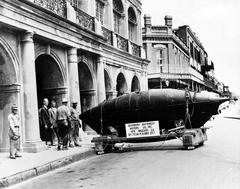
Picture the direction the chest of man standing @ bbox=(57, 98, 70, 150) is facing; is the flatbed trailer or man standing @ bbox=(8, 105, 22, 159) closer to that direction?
the flatbed trailer

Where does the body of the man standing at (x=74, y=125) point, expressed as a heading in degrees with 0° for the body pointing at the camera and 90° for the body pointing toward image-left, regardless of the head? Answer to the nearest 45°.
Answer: approximately 315°

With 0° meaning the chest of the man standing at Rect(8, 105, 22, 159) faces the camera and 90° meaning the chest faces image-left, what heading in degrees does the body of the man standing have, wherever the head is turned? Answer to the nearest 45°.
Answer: approximately 315°

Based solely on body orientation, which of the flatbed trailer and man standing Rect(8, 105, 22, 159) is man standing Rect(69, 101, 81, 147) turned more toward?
the flatbed trailer

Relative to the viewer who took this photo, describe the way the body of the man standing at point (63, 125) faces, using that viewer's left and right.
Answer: facing away from the viewer and to the right of the viewer

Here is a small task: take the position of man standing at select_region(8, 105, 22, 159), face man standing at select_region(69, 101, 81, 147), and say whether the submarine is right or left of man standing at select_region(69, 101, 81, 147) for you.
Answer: right

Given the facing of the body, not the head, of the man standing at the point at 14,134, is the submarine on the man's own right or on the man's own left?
on the man's own left

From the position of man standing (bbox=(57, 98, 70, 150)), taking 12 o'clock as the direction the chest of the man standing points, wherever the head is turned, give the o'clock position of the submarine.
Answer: The submarine is roughly at 2 o'clock from the man standing.

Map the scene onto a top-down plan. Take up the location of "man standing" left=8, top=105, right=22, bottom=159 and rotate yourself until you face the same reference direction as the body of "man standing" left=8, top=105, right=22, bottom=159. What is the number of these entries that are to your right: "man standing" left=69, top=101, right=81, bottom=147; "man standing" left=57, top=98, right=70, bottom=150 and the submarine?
0

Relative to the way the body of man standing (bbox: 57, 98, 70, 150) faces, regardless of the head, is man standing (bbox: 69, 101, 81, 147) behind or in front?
in front

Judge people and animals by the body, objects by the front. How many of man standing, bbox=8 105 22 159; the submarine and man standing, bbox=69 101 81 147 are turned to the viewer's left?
1

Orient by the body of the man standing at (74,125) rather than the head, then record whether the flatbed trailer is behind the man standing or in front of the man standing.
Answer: in front

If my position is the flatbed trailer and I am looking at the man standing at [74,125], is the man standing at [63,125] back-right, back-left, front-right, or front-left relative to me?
front-left
